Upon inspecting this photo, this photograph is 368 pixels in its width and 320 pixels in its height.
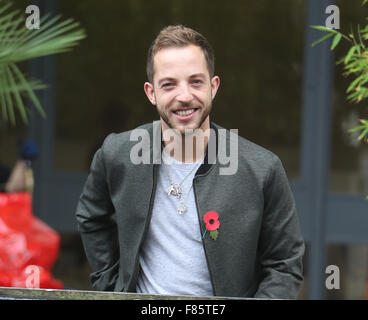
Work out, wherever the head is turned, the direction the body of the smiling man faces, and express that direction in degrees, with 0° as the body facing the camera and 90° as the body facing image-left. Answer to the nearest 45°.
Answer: approximately 0°

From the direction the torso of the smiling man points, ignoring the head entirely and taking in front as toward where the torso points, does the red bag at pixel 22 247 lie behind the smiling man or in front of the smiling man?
behind
